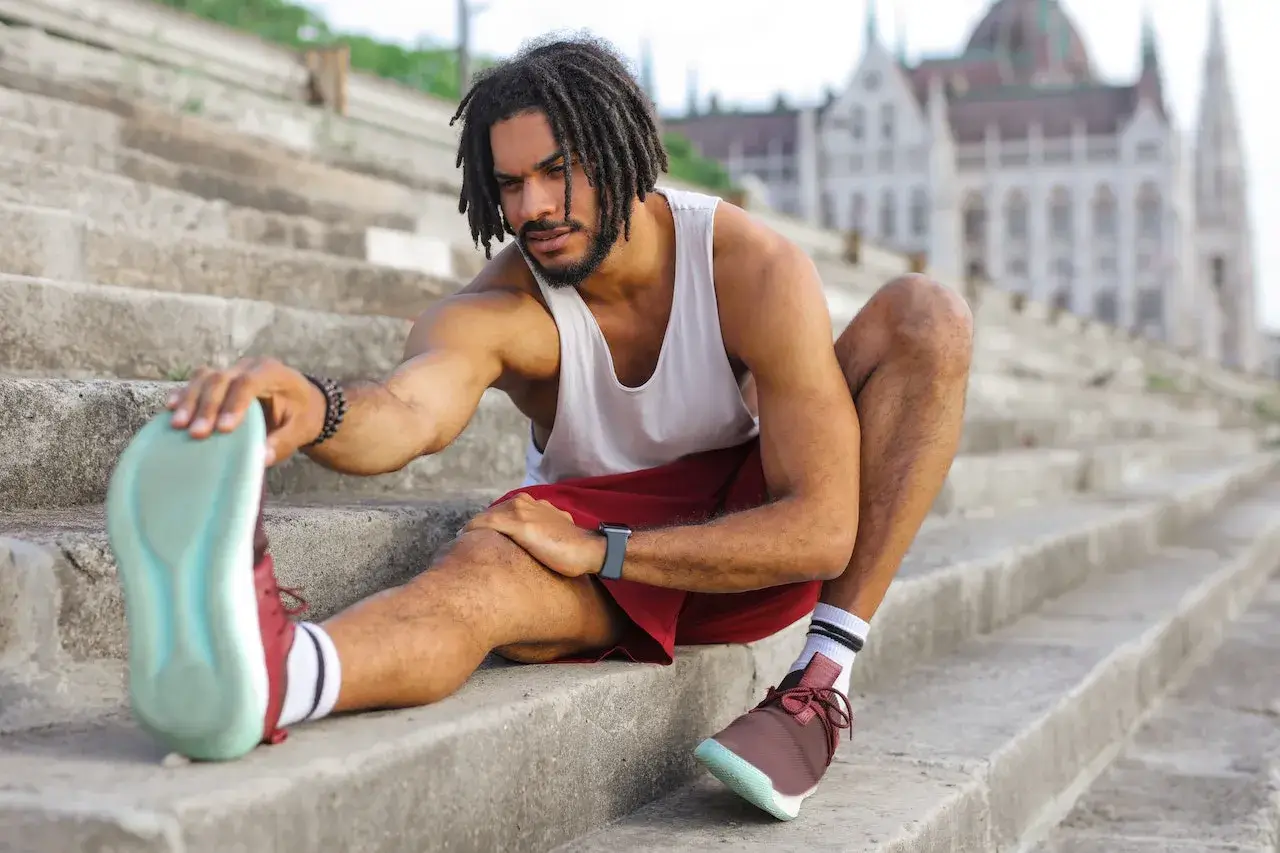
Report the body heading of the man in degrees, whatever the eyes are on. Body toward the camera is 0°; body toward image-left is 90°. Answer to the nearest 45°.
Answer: approximately 45°
